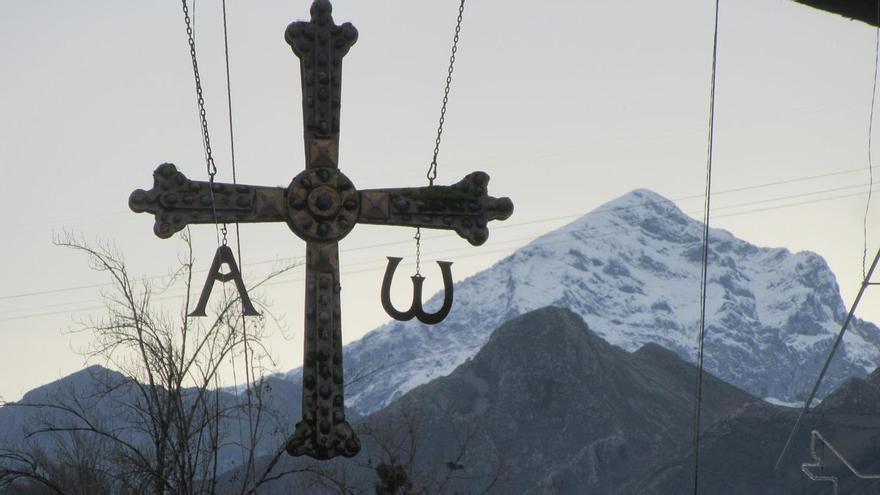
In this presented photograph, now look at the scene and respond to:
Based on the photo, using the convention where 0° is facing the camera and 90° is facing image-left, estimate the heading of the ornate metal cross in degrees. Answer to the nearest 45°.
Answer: approximately 0°
